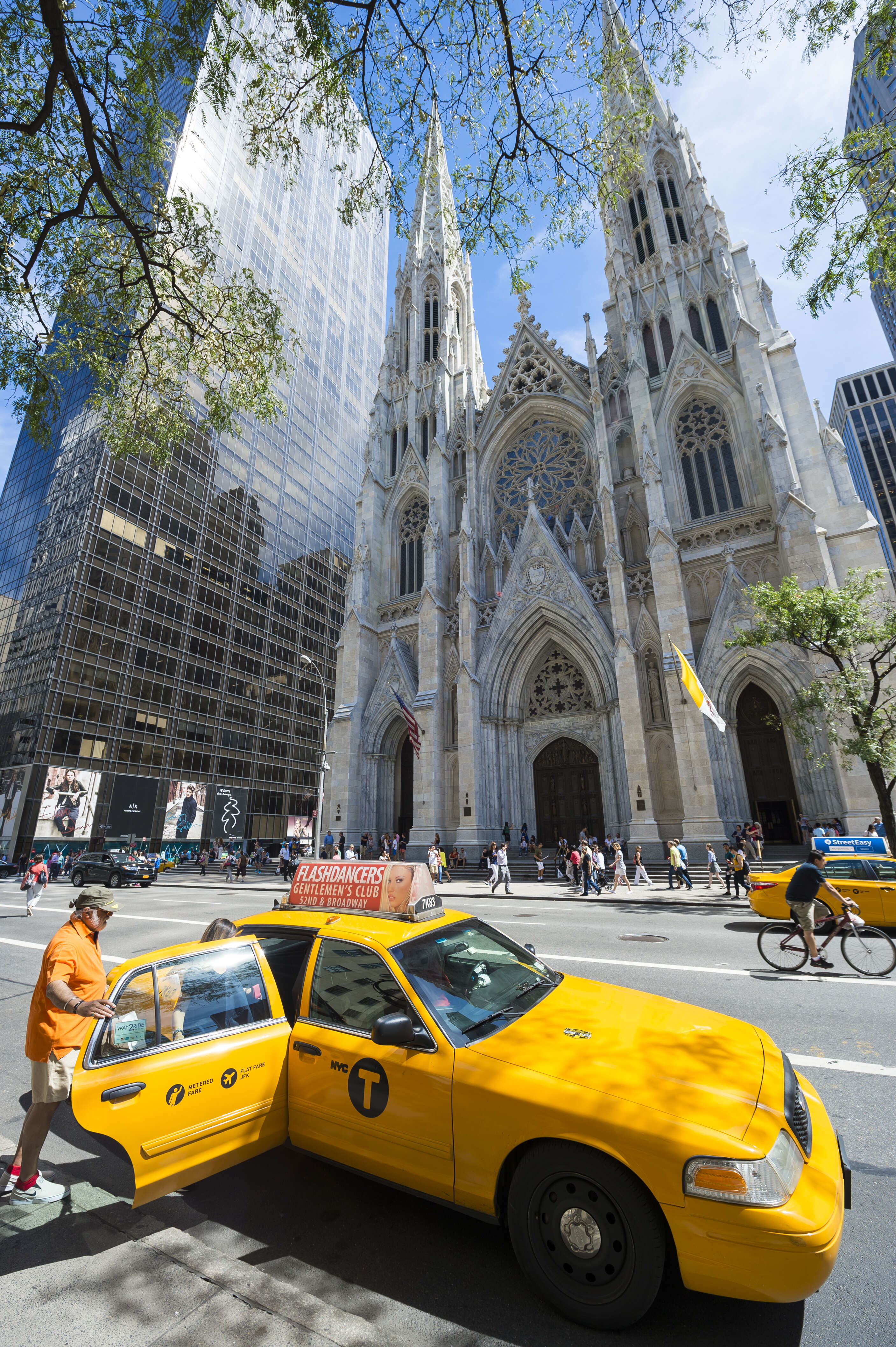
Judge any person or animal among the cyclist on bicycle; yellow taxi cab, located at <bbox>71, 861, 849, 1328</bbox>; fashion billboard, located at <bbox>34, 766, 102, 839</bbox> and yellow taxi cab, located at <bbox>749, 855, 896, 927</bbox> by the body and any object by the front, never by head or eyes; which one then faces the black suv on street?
the fashion billboard

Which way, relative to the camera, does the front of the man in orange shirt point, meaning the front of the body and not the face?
to the viewer's right

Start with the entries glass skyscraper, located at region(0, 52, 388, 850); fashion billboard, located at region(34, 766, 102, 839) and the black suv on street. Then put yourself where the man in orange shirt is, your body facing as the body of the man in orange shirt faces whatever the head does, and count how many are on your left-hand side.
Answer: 3

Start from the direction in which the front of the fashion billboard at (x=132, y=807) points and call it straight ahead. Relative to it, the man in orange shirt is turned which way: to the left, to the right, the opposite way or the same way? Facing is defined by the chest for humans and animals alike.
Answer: to the left

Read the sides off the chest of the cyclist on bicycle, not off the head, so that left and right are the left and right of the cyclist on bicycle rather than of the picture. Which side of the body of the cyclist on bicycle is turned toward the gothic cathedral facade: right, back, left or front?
left

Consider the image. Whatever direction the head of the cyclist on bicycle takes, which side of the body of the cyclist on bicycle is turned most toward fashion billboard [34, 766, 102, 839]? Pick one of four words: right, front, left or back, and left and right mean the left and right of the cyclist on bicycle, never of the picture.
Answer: back

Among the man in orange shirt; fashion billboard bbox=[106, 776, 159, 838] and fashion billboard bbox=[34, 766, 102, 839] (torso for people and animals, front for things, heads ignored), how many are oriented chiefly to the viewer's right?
1

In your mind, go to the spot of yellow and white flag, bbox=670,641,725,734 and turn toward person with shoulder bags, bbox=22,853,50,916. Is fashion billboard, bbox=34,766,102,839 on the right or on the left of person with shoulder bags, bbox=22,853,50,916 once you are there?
right

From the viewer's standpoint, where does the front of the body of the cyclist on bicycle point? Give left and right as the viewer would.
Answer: facing to the right of the viewer

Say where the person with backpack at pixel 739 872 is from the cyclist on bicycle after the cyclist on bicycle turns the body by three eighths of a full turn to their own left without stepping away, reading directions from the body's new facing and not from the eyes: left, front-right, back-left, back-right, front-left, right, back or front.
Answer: front-right

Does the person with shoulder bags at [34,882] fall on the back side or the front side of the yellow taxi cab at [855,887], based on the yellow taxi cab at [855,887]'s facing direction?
on the back side

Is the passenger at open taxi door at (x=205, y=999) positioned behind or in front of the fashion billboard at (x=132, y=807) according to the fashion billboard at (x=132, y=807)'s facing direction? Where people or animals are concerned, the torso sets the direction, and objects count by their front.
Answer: in front
